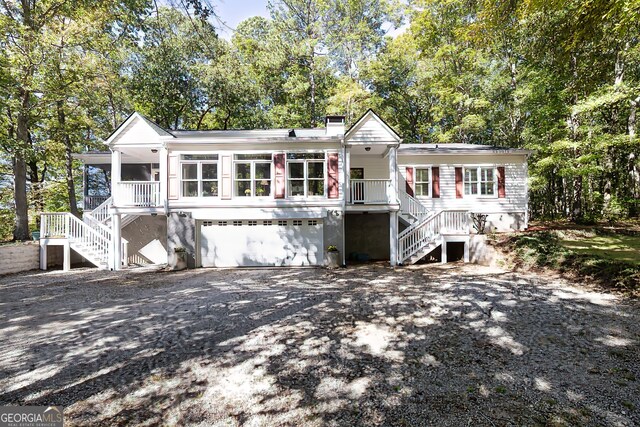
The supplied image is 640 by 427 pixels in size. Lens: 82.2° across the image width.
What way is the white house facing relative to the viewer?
toward the camera
